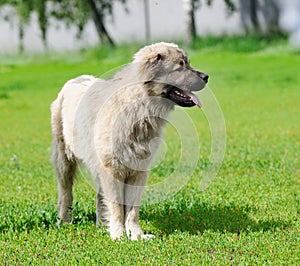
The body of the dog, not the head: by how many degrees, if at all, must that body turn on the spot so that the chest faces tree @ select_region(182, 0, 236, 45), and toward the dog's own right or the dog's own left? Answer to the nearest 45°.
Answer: approximately 135° to the dog's own left

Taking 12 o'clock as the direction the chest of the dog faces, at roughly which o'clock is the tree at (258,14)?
The tree is roughly at 8 o'clock from the dog.

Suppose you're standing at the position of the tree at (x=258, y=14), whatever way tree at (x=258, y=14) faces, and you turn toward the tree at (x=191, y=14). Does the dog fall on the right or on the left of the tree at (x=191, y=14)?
left

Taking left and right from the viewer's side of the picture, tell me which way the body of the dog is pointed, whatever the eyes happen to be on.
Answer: facing the viewer and to the right of the viewer

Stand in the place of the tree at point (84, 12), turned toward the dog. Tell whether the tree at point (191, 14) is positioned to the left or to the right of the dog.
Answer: left

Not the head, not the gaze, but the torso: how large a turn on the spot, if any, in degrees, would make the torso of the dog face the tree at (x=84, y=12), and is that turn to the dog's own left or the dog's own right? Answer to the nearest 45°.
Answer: approximately 135° to the dog's own left
